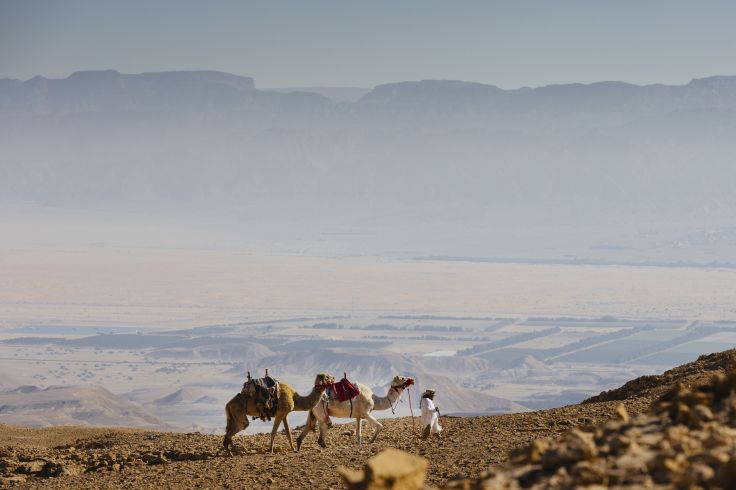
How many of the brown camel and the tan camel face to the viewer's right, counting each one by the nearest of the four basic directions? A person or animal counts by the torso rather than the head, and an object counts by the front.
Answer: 2

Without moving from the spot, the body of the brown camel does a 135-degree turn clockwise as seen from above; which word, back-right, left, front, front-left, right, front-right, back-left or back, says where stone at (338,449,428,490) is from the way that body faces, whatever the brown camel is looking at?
front-left

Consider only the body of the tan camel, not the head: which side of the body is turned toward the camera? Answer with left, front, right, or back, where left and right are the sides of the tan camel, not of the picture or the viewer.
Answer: right

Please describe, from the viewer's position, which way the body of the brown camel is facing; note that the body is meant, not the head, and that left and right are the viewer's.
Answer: facing to the right of the viewer

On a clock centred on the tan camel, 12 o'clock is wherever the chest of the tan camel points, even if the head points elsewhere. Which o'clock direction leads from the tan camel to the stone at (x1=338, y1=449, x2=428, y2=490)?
The stone is roughly at 3 o'clock from the tan camel.

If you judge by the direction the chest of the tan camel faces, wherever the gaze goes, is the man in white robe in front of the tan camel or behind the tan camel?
in front

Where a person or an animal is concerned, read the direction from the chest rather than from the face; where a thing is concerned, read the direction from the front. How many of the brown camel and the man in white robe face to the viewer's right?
2

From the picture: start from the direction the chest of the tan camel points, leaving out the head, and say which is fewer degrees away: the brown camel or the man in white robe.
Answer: the man in white robe

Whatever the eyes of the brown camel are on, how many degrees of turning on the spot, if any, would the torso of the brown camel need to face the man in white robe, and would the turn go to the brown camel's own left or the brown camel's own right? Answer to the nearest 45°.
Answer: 0° — it already faces them

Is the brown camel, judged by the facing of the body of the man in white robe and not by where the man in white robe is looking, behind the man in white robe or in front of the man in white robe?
behind

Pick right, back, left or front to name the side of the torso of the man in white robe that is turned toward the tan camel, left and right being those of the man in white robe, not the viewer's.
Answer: back

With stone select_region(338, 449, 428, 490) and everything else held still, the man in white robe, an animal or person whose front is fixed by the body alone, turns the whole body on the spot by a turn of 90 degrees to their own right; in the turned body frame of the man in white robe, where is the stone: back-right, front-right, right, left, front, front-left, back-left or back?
front

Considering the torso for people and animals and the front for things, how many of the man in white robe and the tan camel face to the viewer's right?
2

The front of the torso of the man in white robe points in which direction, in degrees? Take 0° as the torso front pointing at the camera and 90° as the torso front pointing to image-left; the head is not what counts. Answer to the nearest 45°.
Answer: approximately 270°
